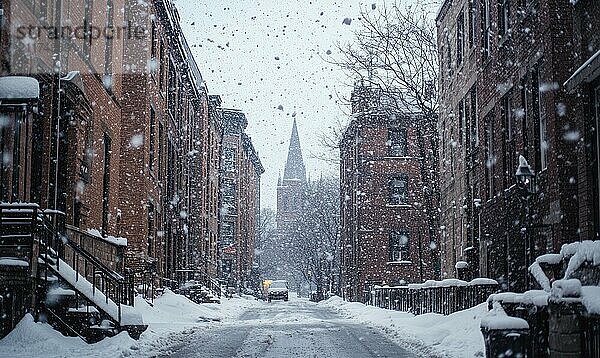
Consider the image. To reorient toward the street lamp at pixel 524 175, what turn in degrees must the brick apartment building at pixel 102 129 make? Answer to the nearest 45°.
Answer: approximately 45° to its right

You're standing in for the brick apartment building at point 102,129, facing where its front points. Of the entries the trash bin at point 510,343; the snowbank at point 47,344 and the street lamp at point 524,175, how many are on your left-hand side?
0

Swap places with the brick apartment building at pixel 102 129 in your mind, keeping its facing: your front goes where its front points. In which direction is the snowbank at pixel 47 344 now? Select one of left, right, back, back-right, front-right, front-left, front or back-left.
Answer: right

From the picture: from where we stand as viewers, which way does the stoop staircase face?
facing to the right of the viewer

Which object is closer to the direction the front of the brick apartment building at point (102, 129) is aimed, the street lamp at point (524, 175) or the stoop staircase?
the street lamp

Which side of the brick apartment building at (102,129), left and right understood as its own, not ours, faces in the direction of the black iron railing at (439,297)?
front

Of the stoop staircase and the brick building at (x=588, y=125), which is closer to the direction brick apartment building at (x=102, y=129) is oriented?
the brick building

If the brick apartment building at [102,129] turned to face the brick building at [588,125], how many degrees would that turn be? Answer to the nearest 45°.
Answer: approximately 45° to its right

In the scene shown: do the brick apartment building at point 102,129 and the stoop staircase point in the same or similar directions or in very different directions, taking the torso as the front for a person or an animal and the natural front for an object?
same or similar directions

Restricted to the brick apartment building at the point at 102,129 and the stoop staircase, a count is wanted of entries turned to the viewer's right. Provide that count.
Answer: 2

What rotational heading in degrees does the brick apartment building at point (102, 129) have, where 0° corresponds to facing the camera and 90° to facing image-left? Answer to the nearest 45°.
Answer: approximately 270°
